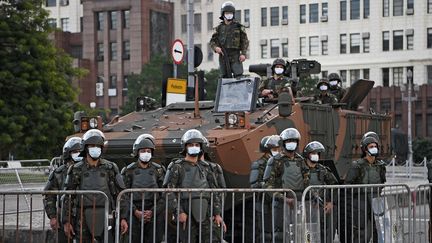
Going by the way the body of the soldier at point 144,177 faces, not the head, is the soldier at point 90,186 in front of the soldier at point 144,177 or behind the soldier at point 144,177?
in front

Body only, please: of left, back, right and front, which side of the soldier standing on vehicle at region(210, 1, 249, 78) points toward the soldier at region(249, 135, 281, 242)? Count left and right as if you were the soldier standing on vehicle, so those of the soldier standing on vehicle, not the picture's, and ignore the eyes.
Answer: front

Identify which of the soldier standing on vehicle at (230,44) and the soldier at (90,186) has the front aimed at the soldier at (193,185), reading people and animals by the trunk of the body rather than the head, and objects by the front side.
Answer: the soldier standing on vehicle

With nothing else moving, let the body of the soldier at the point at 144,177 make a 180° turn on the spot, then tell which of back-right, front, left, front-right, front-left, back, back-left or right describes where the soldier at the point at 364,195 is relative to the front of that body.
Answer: right

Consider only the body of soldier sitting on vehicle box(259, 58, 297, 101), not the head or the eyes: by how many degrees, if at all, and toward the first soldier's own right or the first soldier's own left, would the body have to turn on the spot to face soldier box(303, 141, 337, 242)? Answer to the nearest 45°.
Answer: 0° — they already face them

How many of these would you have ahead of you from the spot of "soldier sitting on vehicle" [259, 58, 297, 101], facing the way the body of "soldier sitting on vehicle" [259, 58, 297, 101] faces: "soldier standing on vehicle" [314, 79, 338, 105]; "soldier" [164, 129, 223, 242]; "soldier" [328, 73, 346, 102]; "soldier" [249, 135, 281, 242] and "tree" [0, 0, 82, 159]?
2

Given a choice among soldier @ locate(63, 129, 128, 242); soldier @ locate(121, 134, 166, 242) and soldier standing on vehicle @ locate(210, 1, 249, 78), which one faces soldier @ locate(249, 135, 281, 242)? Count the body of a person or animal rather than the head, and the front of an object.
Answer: the soldier standing on vehicle

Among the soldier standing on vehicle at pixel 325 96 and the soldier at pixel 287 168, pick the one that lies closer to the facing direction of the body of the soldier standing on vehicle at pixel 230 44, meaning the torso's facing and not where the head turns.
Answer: the soldier

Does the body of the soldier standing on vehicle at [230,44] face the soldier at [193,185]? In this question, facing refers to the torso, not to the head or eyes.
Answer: yes

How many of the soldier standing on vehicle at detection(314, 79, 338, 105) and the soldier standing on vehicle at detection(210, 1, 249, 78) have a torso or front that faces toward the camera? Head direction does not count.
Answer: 2
